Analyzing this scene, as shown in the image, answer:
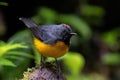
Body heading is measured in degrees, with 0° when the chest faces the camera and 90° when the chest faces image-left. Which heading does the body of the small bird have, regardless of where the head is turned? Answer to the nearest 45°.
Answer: approximately 270°
